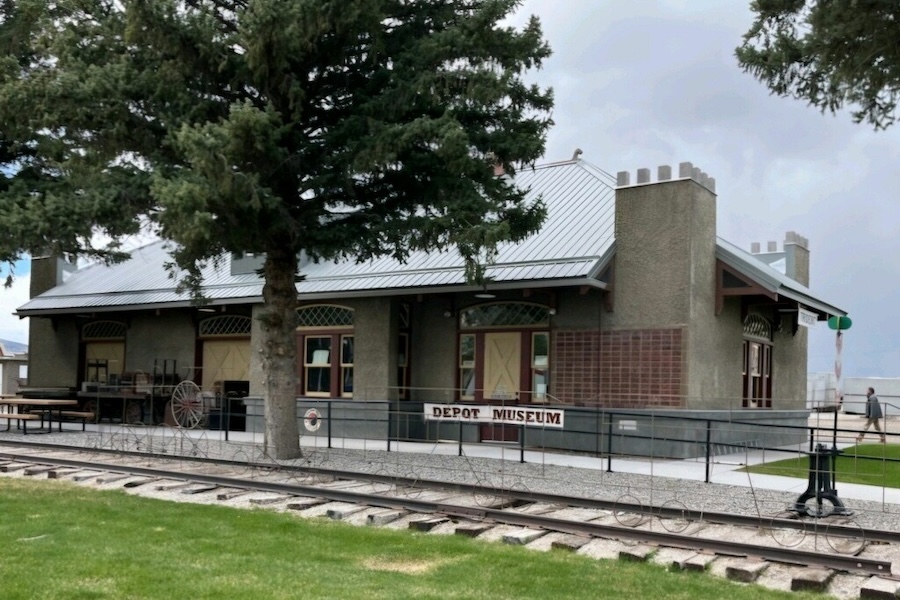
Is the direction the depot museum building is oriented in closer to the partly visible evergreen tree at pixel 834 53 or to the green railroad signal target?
the partly visible evergreen tree

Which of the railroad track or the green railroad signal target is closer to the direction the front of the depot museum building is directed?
the railroad track

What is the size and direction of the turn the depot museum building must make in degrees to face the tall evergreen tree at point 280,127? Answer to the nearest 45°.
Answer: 0° — it already faces it

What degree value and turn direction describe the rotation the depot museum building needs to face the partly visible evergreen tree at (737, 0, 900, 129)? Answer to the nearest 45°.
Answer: approximately 45° to its left

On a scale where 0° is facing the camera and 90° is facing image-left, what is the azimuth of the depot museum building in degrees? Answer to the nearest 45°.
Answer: approximately 45°
